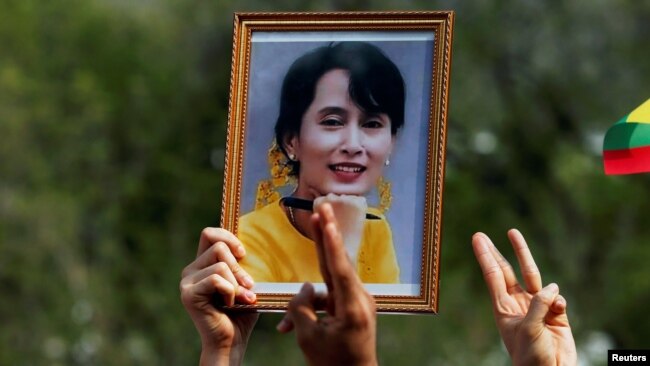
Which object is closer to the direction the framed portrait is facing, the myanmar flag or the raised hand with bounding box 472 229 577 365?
the raised hand

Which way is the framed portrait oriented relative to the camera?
toward the camera

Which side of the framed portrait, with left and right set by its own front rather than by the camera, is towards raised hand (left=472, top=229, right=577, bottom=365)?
left
